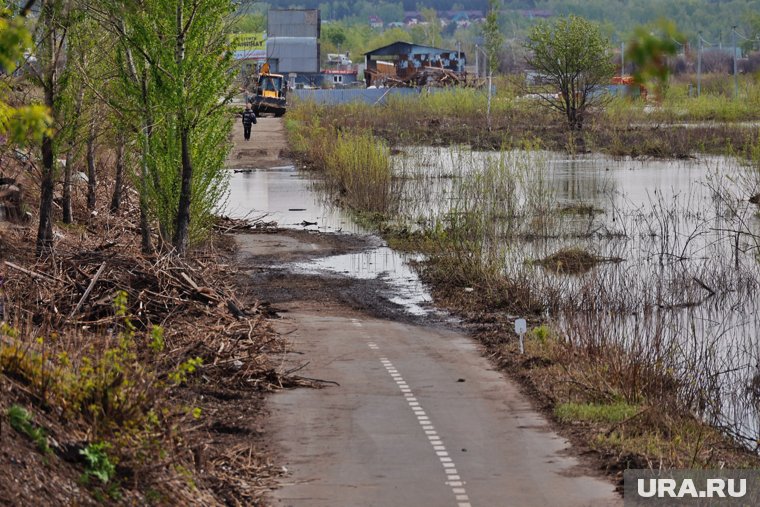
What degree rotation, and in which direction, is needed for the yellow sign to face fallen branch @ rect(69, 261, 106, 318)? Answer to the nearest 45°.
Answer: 0° — it already faces it

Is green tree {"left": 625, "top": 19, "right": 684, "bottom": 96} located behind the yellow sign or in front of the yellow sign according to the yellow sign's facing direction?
in front

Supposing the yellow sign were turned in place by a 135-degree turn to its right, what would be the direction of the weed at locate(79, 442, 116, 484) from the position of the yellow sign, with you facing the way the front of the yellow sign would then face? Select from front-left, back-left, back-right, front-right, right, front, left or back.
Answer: back-left

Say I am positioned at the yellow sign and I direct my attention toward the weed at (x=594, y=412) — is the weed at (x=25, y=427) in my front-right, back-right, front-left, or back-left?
front-right

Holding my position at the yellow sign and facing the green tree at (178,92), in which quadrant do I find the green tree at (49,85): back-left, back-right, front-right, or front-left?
front-right

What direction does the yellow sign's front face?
toward the camera

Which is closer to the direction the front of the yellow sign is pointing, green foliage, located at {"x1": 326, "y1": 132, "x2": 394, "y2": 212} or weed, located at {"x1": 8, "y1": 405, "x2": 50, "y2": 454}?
the weed

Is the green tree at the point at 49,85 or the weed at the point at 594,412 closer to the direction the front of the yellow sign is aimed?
the weed

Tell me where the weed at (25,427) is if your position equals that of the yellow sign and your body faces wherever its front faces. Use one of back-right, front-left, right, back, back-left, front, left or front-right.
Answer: front

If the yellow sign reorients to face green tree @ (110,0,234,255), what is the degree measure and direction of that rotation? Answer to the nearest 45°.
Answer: approximately 45° to its right

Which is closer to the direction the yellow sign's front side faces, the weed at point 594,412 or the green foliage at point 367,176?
the weed
